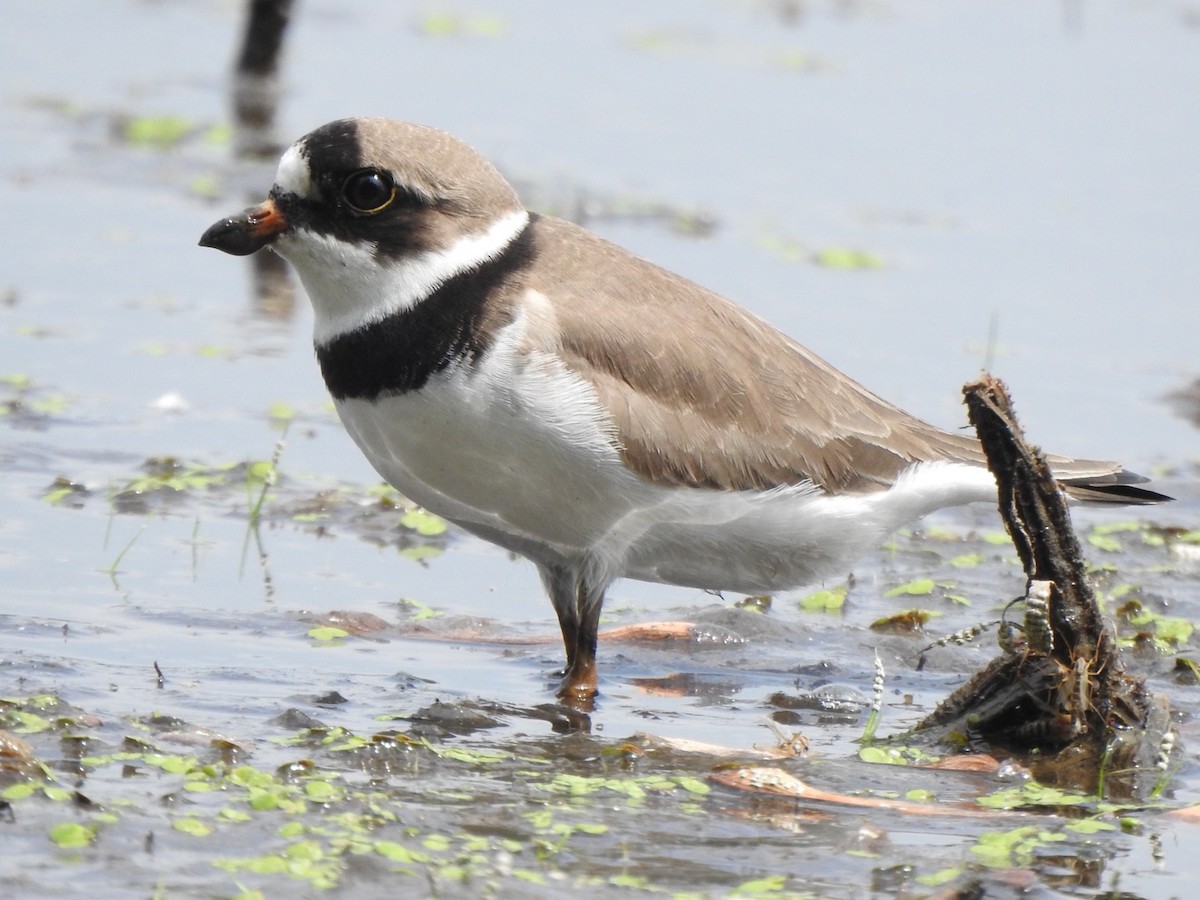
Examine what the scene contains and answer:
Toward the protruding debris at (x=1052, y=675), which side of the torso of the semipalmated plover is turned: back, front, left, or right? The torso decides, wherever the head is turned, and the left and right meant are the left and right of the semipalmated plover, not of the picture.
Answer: back

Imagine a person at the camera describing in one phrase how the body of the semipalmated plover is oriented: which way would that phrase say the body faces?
to the viewer's left
